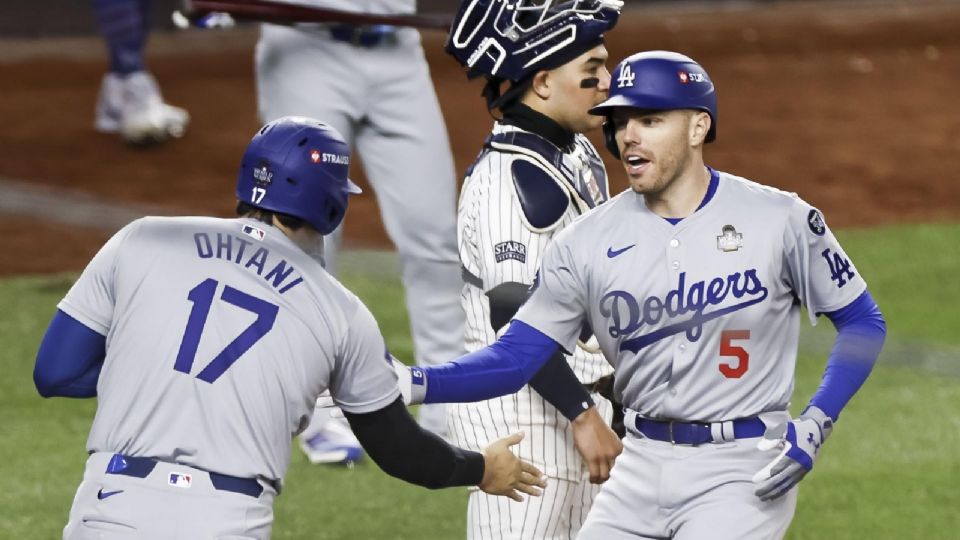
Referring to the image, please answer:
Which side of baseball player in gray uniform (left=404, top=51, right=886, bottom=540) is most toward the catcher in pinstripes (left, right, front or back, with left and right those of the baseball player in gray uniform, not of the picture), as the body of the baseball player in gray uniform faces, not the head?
right

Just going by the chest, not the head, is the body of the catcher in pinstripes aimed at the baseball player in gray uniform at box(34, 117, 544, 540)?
no

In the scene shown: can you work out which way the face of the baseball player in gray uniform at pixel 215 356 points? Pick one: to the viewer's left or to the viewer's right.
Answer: to the viewer's right

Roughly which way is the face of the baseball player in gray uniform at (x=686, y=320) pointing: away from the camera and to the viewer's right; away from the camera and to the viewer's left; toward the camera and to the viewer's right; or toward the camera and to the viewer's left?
toward the camera and to the viewer's left

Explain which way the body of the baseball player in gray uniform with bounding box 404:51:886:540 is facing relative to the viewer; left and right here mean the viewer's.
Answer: facing the viewer and to the left of the viewer

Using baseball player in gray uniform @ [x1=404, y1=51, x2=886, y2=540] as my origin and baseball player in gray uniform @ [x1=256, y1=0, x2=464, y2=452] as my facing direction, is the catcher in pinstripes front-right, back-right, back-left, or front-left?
front-left

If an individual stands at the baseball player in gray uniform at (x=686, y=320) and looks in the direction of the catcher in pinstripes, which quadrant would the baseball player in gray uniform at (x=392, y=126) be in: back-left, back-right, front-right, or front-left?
front-right

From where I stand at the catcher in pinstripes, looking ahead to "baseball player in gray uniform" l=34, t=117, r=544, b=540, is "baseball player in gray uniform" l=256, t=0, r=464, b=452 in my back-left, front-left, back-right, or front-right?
back-right

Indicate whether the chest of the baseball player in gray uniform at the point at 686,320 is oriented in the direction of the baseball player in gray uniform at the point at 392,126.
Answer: no

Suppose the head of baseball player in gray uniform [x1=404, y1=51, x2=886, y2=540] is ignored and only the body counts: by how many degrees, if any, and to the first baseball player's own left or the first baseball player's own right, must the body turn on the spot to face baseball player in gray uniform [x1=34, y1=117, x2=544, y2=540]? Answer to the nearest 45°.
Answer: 0° — they already face them
